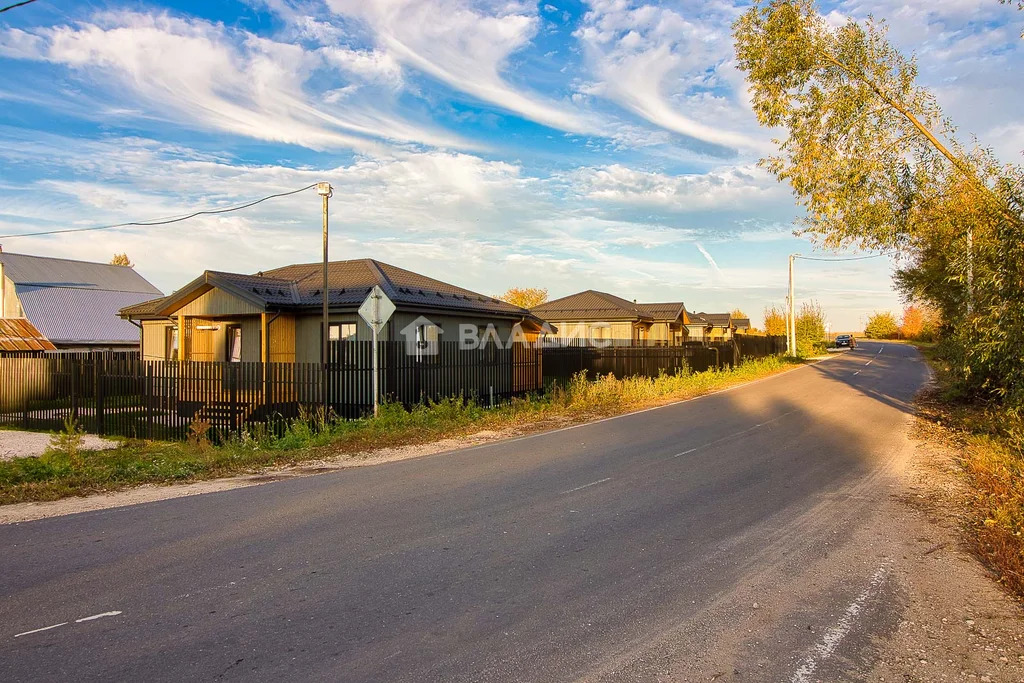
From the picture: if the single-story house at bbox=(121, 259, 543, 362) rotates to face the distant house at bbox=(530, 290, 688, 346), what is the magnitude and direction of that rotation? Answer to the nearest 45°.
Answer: approximately 180°

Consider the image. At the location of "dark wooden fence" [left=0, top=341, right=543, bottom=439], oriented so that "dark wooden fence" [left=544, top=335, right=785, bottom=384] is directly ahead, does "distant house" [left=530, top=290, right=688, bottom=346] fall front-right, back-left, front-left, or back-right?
front-left

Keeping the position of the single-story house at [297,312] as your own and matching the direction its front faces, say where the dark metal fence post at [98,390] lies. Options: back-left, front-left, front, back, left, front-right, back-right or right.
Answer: front

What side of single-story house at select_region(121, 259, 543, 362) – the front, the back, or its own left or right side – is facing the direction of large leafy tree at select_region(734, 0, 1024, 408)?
left

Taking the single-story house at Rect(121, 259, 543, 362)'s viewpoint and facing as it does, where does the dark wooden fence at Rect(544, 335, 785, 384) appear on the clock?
The dark wooden fence is roughly at 7 o'clock from the single-story house.

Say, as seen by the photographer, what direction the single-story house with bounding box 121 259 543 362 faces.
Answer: facing the viewer and to the left of the viewer

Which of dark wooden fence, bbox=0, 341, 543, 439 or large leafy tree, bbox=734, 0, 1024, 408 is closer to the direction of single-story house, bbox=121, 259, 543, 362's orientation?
the dark wooden fence
